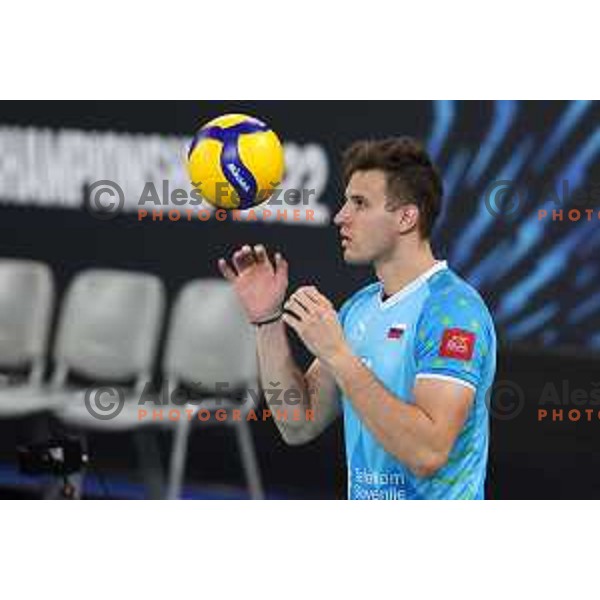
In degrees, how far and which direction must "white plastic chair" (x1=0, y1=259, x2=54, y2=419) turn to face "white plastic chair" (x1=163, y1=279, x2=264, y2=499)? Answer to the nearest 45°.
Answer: approximately 45° to its left

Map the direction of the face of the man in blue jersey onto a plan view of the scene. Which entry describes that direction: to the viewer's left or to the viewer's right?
to the viewer's left

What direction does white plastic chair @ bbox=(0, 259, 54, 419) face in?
toward the camera

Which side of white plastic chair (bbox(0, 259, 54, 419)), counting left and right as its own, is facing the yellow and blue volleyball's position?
front

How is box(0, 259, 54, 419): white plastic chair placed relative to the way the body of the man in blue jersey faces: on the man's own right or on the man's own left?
on the man's own right

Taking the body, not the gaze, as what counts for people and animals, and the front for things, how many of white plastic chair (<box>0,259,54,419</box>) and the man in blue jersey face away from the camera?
0

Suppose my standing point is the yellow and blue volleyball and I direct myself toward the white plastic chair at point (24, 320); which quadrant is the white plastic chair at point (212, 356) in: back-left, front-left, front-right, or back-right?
front-right

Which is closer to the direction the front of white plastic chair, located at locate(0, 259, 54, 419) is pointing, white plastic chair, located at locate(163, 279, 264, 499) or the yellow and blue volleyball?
the yellow and blue volleyball

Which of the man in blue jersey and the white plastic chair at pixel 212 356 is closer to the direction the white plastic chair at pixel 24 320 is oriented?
the man in blue jersey

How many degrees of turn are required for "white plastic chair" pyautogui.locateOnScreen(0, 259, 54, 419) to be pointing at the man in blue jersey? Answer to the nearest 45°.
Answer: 0° — it already faces them
